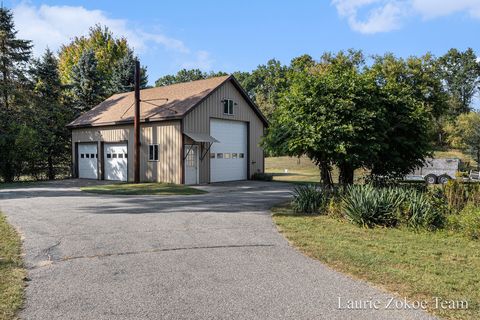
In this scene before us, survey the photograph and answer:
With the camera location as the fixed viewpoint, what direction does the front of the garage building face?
facing the viewer and to the right of the viewer

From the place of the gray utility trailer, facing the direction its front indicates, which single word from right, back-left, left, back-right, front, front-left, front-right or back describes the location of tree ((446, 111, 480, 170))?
right

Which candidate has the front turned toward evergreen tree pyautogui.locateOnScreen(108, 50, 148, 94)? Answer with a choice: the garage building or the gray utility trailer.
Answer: the gray utility trailer

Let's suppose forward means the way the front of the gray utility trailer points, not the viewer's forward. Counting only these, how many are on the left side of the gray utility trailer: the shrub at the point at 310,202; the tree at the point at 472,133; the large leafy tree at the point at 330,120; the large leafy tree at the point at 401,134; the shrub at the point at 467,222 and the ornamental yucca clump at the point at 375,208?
5

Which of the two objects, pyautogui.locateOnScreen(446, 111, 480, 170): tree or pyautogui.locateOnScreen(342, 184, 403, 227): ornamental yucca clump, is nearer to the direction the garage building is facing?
the ornamental yucca clump

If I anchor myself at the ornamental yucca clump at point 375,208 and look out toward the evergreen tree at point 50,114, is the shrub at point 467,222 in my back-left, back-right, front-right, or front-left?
back-right

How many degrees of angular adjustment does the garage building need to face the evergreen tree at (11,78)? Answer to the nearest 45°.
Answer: approximately 180°

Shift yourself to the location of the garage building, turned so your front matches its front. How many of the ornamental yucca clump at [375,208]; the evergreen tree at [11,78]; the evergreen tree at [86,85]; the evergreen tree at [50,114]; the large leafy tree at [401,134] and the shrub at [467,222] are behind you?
3

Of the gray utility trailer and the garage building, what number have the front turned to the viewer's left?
1

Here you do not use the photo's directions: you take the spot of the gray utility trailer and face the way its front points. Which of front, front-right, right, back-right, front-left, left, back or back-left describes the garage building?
front-left

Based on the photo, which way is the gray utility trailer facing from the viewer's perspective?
to the viewer's left

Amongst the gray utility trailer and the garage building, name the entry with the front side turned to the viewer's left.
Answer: the gray utility trailer

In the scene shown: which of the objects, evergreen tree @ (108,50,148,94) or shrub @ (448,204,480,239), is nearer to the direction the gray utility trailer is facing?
the evergreen tree
